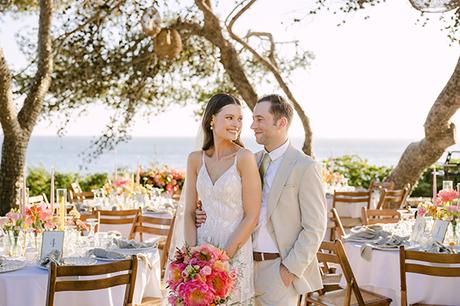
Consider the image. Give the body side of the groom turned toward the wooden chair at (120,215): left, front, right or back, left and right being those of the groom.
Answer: right

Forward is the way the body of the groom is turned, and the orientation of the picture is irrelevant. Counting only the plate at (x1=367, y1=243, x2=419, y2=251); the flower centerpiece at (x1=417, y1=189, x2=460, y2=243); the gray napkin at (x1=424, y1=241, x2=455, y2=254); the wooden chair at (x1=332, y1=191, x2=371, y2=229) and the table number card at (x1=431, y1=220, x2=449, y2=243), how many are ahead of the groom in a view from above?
0

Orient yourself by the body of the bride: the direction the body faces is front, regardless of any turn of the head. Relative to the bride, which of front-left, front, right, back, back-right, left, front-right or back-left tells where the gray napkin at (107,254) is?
back-right

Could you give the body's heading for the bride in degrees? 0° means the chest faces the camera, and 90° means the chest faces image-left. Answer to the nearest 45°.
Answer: approximately 0°

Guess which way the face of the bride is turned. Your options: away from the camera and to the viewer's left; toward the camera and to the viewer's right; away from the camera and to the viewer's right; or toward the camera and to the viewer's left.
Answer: toward the camera and to the viewer's right

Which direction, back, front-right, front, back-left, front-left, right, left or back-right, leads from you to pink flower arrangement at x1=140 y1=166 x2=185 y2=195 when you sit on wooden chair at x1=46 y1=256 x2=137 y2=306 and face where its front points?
front-right

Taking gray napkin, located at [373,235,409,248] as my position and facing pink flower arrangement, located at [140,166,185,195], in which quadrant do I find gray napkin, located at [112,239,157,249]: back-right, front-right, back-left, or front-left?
front-left

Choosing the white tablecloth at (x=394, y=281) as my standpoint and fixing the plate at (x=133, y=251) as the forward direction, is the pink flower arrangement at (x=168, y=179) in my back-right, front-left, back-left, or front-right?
front-right
